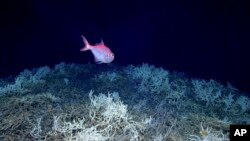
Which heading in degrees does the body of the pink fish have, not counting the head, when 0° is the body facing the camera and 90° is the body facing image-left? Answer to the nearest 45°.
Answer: approximately 270°
